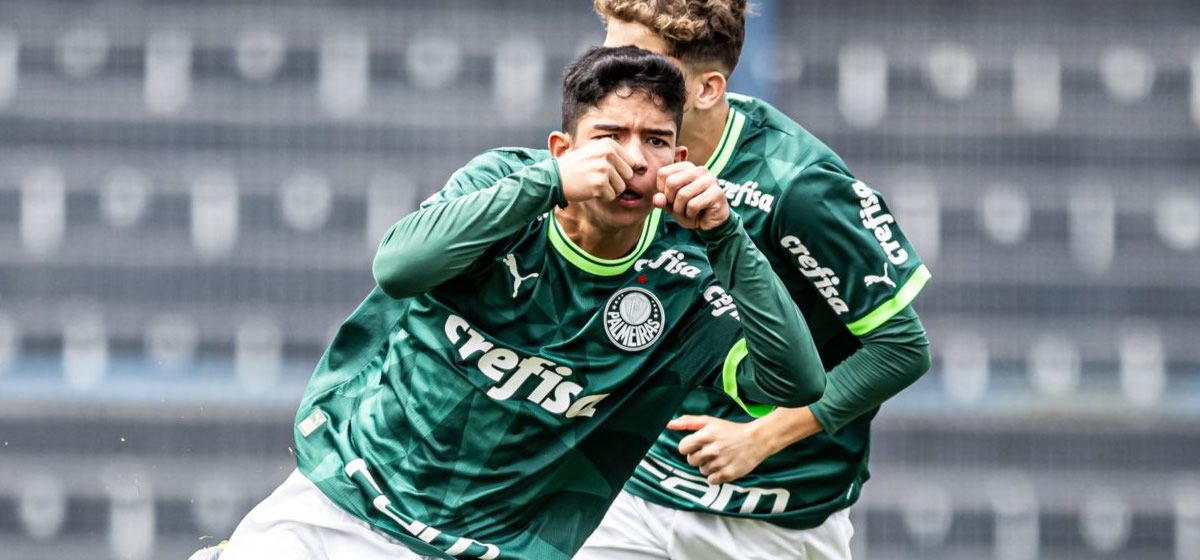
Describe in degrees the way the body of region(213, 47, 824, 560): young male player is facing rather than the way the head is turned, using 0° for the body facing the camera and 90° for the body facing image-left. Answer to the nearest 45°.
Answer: approximately 0°

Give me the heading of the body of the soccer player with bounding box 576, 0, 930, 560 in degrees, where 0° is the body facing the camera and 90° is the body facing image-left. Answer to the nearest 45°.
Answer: approximately 45°

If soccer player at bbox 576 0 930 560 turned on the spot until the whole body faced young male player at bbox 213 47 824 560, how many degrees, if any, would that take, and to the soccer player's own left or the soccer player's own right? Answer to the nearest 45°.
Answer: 0° — they already face them
